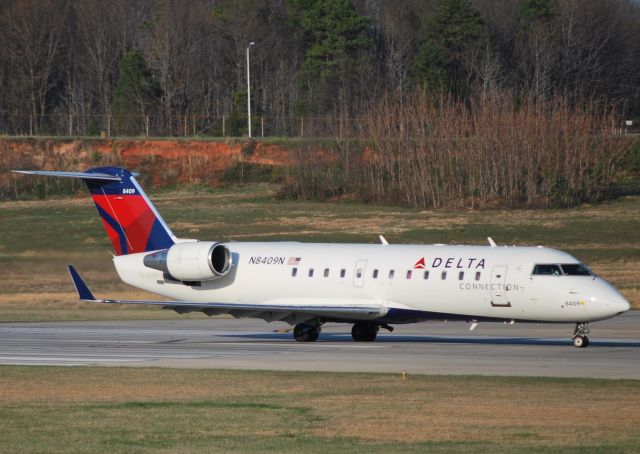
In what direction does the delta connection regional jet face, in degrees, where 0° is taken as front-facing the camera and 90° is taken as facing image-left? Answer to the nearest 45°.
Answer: approximately 315°
